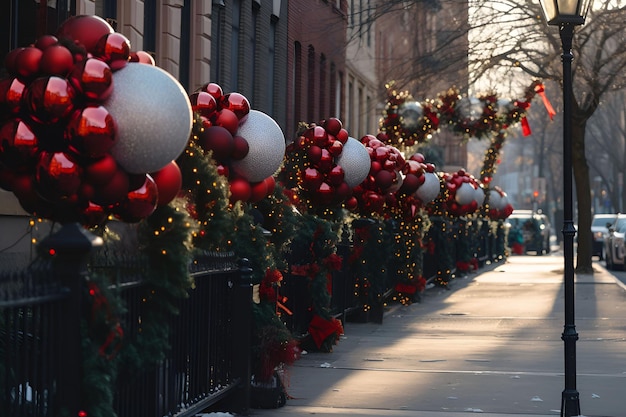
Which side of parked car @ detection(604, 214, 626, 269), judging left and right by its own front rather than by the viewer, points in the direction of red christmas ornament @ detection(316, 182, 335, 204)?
front

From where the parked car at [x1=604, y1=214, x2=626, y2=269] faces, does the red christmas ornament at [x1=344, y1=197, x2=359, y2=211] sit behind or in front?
in front

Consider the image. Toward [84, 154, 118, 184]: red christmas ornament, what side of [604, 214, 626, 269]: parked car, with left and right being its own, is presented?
front

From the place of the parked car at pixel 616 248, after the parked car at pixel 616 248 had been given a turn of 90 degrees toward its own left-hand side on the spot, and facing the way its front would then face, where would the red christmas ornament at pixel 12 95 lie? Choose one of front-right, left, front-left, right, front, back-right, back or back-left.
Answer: right

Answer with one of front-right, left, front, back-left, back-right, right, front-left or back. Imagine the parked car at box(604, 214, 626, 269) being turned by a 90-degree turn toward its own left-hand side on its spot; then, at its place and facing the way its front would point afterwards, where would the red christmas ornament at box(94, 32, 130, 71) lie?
right

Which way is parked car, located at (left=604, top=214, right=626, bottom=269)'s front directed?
toward the camera

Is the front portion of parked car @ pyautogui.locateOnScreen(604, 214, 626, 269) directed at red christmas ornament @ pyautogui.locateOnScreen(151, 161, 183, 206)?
yes

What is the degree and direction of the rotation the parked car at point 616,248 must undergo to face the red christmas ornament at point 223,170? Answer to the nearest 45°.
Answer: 0° — it already faces it

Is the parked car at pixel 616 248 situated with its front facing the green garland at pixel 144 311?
yes

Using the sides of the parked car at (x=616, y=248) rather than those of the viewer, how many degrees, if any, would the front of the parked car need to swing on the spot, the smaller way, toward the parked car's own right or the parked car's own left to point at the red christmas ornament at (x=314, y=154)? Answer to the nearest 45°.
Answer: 0° — it already faces it

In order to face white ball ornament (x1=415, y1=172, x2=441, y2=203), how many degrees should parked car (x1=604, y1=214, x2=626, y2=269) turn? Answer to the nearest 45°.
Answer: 0° — it already faces it
